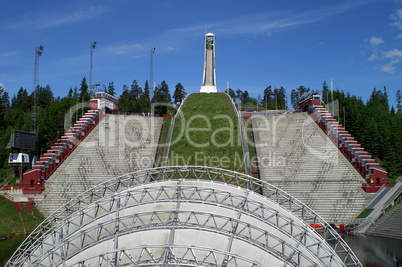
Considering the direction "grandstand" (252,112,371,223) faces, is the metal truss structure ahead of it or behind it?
ahead

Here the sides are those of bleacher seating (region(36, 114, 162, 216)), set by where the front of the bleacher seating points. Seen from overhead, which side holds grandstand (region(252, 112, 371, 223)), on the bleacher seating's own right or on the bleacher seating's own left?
on the bleacher seating's own left

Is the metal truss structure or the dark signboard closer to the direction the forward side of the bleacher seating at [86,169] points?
the metal truss structure

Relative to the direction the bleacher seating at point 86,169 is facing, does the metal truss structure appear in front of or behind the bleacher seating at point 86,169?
in front

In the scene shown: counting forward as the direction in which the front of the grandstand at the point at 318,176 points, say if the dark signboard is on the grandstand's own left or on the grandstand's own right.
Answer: on the grandstand's own right
